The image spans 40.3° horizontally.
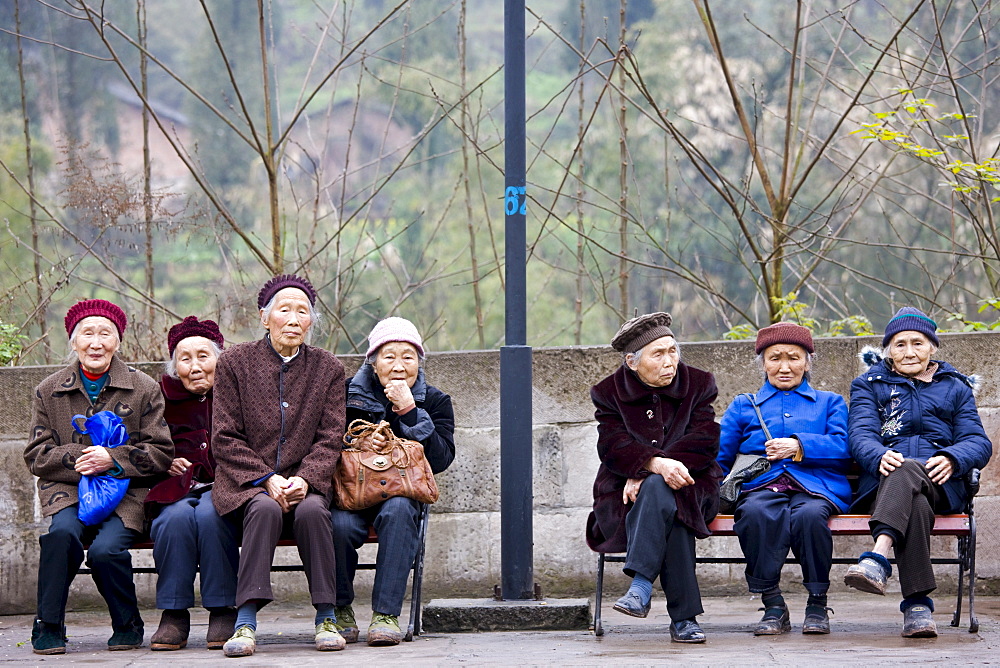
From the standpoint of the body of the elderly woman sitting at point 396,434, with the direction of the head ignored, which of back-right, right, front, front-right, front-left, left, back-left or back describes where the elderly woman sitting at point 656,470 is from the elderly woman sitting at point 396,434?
left

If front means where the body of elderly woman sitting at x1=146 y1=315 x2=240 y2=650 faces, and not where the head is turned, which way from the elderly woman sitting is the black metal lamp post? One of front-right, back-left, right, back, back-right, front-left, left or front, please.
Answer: left

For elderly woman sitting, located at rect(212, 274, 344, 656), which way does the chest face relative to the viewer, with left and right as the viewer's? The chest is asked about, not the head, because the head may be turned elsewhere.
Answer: facing the viewer

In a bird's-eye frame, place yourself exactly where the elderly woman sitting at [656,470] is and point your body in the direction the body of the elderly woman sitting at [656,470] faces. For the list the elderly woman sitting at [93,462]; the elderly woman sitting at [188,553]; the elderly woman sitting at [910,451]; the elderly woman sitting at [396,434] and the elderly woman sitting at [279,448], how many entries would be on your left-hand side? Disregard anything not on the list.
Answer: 1

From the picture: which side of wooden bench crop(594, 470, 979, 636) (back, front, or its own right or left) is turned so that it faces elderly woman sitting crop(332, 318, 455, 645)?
right

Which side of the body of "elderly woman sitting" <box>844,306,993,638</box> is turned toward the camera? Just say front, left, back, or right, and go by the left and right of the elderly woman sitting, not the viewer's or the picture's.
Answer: front

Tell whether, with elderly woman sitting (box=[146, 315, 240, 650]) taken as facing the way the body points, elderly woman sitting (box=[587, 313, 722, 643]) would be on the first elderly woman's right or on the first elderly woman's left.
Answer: on the first elderly woman's left

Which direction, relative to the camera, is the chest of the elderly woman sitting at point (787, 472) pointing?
toward the camera

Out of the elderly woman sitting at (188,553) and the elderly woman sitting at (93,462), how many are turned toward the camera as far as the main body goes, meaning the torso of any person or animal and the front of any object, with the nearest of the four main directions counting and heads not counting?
2

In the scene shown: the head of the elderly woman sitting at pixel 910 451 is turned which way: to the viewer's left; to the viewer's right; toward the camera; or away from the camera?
toward the camera

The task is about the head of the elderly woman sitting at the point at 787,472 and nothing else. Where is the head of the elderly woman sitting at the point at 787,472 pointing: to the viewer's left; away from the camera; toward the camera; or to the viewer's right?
toward the camera

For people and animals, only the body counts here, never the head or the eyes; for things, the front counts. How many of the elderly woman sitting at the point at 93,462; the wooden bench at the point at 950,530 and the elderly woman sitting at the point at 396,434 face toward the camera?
3

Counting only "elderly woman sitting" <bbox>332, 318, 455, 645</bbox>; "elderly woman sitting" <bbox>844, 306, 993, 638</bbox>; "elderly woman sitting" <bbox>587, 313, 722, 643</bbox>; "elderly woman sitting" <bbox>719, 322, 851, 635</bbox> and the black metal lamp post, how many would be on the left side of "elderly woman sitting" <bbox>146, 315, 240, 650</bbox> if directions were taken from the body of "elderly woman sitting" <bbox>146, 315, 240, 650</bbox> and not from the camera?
5
